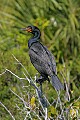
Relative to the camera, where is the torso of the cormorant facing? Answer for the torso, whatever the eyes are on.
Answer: to the viewer's left
